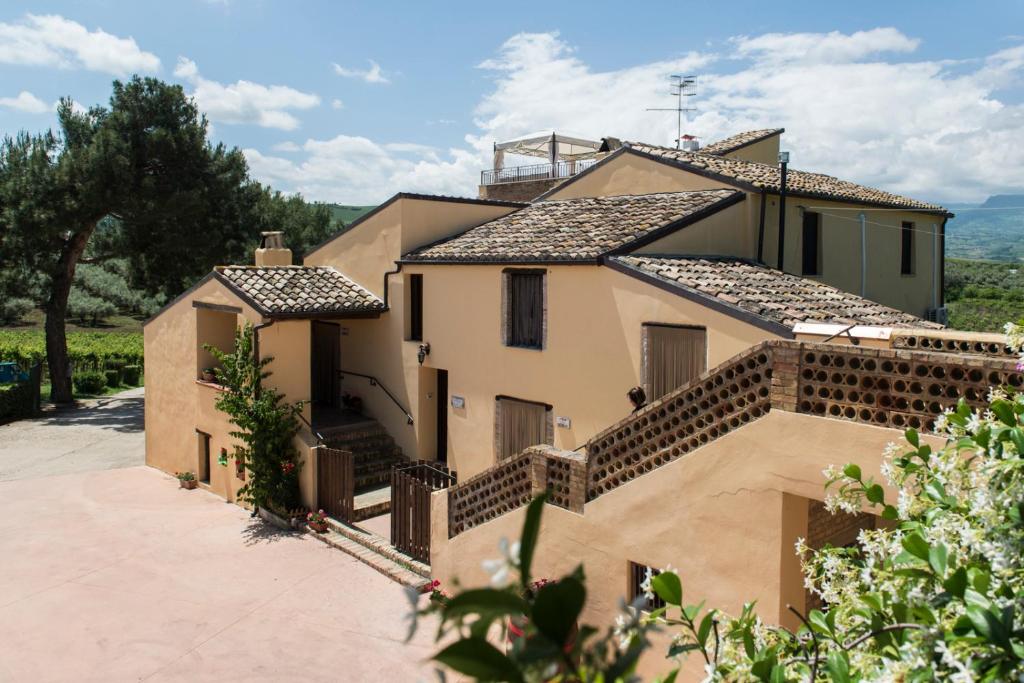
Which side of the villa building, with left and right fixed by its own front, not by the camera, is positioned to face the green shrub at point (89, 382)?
right

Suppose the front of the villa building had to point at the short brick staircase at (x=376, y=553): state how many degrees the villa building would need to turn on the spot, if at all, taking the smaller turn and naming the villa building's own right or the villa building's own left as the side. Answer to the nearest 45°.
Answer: approximately 45° to the villa building's own right

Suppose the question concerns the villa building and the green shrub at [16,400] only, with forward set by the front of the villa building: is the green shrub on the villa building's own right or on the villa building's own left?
on the villa building's own right

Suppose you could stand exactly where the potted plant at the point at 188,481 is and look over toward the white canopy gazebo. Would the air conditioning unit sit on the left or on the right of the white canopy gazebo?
right

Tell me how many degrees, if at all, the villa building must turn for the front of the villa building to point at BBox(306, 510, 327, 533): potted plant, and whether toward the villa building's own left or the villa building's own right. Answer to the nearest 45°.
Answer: approximately 45° to the villa building's own right

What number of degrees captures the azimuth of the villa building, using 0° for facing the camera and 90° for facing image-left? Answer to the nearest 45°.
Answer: approximately 45°

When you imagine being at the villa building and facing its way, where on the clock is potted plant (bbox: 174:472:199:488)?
The potted plant is roughly at 2 o'clock from the villa building.

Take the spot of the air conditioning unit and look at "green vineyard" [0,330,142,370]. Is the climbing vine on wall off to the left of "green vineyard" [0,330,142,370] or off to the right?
left

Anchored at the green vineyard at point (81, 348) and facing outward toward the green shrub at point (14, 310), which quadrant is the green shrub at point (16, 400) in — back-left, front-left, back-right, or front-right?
back-left

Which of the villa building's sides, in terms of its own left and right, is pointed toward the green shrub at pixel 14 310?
right

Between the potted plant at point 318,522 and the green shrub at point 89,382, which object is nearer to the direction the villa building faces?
the potted plant
